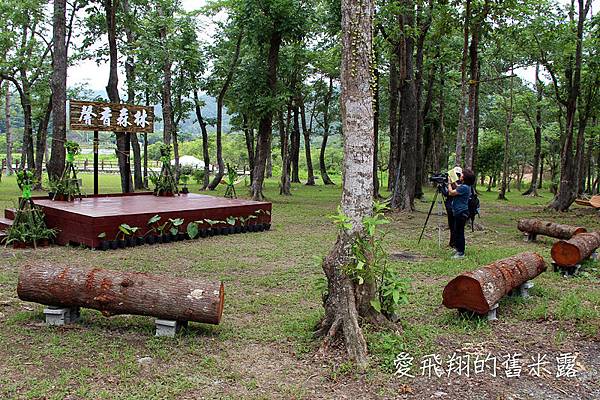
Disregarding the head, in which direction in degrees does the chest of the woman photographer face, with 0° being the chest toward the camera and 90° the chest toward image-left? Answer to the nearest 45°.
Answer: approximately 90°

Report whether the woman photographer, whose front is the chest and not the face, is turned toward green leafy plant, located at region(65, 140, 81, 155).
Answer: yes

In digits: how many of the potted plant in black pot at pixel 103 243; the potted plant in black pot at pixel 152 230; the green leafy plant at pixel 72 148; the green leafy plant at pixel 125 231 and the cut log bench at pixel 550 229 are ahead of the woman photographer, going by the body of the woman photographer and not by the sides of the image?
4

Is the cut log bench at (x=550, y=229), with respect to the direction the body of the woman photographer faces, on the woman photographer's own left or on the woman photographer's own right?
on the woman photographer's own right

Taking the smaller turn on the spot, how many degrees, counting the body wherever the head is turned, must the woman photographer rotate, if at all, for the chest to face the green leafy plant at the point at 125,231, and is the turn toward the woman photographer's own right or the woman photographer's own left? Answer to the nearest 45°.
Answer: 0° — they already face it

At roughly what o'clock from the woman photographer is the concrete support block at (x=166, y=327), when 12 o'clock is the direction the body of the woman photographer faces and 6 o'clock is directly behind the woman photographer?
The concrete support block is roughly at 10 o'clock from the woman photographer.

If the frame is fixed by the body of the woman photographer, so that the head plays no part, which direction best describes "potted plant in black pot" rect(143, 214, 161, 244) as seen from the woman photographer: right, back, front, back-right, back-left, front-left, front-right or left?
front

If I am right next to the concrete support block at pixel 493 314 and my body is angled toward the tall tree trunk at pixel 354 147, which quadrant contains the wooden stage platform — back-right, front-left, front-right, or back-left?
front-right

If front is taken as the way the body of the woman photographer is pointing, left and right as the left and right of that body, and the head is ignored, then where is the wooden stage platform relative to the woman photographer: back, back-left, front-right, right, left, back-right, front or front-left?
front

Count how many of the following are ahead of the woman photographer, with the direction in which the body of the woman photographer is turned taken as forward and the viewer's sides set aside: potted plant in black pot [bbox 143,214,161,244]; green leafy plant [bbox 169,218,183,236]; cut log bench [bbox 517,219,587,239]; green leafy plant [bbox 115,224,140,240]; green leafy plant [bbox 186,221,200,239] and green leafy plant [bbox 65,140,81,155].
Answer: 5

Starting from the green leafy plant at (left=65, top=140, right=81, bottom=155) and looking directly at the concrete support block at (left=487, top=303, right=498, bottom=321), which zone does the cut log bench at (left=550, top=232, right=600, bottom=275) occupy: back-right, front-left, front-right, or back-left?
front-left

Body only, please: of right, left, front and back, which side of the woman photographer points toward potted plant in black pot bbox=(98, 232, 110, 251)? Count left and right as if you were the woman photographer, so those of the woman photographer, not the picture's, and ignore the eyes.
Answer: front

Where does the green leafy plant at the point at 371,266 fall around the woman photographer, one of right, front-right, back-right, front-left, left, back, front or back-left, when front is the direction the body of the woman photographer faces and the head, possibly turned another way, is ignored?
left

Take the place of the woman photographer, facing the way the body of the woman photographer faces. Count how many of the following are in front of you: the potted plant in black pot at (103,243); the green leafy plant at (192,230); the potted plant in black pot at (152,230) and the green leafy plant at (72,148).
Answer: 4

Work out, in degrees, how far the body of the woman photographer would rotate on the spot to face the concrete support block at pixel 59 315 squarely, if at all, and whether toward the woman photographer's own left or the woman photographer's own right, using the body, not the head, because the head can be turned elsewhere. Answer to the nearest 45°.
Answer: approximately 45° to the woman photographer's own left
